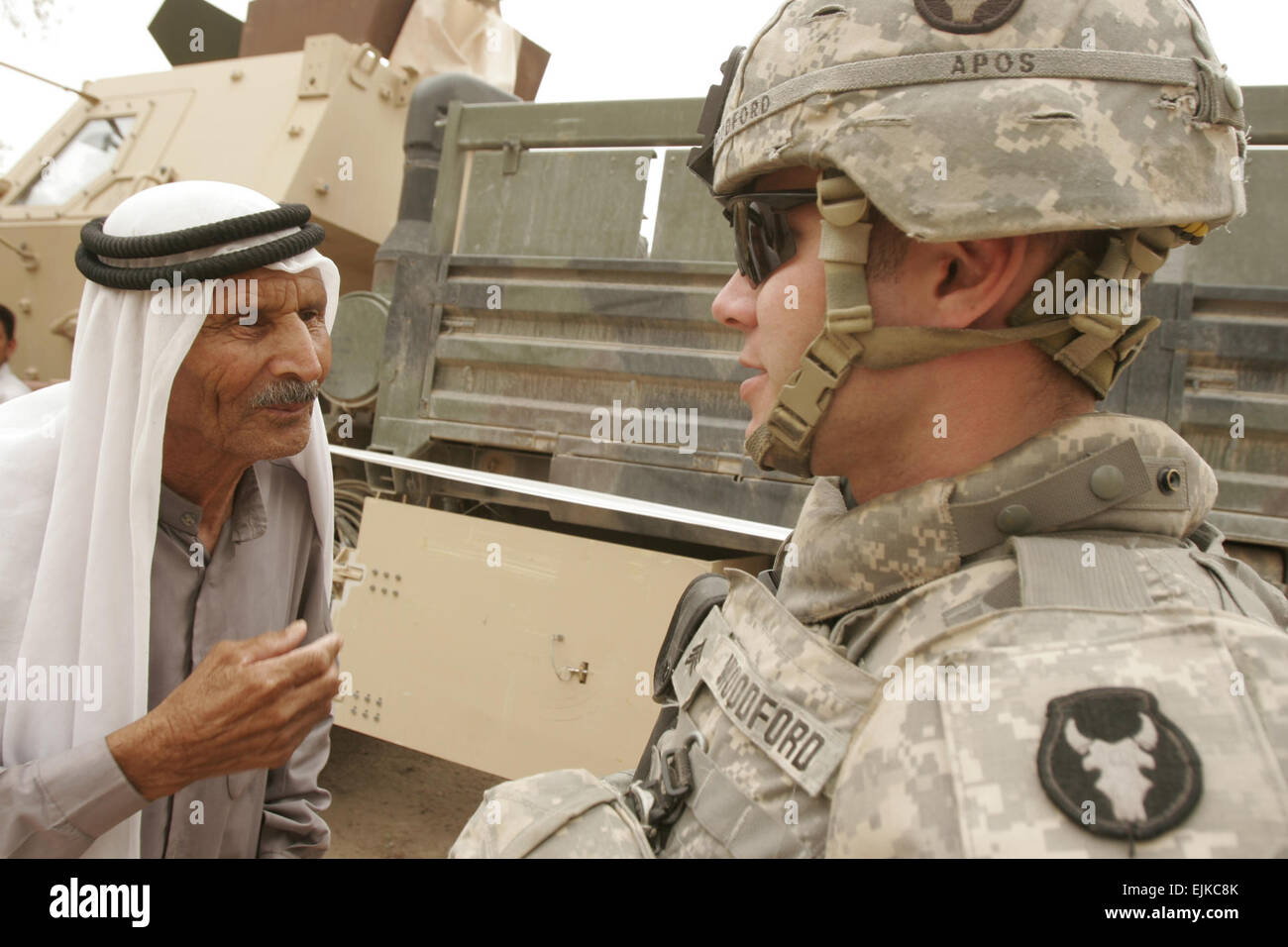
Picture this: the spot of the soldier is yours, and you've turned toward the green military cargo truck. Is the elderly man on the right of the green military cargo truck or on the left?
left

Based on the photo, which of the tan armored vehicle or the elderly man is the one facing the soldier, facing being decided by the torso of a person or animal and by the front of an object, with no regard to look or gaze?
the elderly man

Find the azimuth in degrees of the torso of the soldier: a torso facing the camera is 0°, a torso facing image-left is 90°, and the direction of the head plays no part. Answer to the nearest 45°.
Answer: approximately 90°

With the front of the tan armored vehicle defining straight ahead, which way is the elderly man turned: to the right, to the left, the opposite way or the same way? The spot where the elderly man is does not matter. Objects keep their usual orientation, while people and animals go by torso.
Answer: the opposite way

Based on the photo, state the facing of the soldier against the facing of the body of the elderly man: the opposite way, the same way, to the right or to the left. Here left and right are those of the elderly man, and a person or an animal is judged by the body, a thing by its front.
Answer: the opposite way

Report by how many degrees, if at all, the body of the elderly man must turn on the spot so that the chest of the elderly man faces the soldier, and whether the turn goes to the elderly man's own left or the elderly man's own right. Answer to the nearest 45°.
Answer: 0° — they already face them

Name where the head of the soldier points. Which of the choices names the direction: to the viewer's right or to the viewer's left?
to the viewer's left

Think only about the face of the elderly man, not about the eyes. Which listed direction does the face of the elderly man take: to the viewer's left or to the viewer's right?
to the viewer's right

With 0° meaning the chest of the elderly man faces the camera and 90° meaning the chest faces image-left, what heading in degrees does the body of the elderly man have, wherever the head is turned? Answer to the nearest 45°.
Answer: approximately 315°

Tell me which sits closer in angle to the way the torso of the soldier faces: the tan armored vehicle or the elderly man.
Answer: the elderly man

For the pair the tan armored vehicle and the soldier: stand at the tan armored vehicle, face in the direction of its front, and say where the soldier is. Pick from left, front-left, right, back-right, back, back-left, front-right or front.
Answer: back-left

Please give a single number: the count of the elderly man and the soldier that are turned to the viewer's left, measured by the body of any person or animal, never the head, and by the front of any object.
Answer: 1

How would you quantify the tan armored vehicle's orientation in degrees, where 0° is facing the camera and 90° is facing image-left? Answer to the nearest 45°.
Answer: approximately 135°
